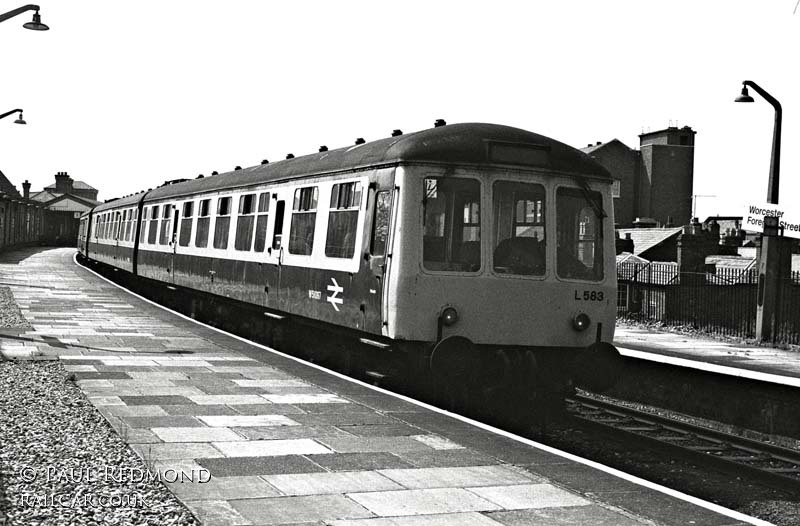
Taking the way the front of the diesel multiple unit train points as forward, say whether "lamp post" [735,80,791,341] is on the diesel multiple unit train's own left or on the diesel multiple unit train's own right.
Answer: on the diesel multiple unit train's own left

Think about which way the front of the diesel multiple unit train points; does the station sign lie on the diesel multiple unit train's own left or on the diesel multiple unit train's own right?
on the diesel multiple unit train's own left

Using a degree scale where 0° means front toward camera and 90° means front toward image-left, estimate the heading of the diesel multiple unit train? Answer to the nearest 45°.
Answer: approximately 315°
